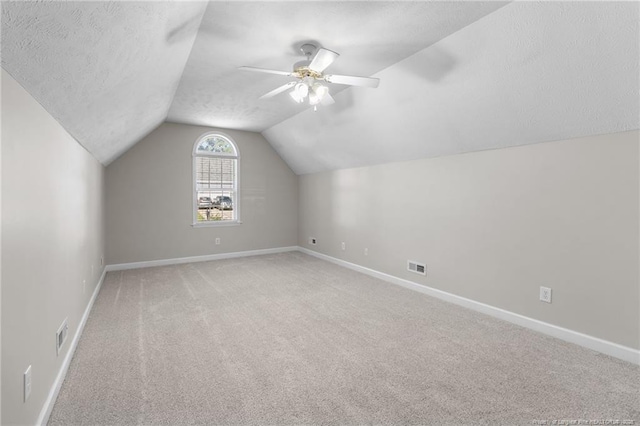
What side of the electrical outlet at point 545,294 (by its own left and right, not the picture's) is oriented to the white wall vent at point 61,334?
front

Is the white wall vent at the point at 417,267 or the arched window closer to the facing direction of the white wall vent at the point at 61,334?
the white wall vent

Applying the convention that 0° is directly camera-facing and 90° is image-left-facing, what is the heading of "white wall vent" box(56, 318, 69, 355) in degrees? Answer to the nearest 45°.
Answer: approximately 270°

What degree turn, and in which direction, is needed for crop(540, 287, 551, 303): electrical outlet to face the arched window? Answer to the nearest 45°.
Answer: approximately 45° to its right

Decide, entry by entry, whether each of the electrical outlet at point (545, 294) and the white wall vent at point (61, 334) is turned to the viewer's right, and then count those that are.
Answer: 1

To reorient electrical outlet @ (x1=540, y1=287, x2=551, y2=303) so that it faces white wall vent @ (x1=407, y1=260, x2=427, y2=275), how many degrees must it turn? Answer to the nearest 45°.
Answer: approximately 90° to its right

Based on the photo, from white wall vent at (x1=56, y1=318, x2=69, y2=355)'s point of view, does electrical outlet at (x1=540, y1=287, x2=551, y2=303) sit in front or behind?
in front

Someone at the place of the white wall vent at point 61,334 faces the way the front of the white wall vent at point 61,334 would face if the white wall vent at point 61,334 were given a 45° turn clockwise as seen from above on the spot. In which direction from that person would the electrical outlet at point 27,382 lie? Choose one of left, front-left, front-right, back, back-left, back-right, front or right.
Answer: front-right

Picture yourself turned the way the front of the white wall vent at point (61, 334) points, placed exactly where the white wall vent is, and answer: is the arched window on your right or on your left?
on your left

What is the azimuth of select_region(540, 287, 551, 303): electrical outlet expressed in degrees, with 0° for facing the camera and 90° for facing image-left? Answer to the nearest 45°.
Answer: approximately 45°

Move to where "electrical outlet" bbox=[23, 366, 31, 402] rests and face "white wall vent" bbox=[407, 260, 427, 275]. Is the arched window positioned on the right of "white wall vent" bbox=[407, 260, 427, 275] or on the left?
left

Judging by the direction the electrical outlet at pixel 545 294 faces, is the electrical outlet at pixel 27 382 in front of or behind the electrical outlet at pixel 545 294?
in front

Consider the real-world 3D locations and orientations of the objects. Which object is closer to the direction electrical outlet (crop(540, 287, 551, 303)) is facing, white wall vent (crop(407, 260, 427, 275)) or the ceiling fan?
the ceiling fan
